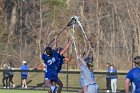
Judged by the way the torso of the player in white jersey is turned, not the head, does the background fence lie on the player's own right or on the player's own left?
on the player's own right

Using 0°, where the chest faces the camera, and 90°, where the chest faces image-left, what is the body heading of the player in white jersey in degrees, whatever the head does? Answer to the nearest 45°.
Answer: approximately 90°

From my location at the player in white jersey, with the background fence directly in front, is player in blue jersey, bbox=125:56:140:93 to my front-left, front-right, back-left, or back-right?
back-right

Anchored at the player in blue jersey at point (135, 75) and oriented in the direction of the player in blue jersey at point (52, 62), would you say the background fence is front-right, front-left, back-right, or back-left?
front-right

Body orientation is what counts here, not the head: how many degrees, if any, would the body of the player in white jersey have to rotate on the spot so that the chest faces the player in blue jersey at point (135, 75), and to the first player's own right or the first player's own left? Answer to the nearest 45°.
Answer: approximately 135° to the first player's own left

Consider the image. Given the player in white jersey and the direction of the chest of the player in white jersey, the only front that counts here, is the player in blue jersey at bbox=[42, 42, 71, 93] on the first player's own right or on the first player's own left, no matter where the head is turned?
on the first player's own right
